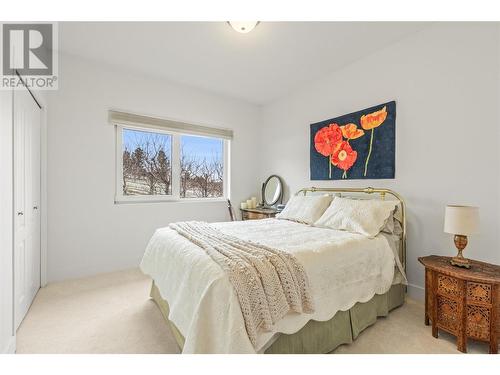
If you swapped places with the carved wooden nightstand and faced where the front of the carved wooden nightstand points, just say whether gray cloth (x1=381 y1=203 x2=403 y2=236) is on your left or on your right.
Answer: on your right

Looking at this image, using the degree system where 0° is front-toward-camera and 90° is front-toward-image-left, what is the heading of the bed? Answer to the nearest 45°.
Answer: approximately 45°

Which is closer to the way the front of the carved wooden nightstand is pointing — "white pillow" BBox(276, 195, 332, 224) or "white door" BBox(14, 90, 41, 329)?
the white door

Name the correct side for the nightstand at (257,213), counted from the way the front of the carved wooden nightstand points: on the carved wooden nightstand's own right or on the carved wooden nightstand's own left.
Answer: on the carved wooden nightstand's own right
